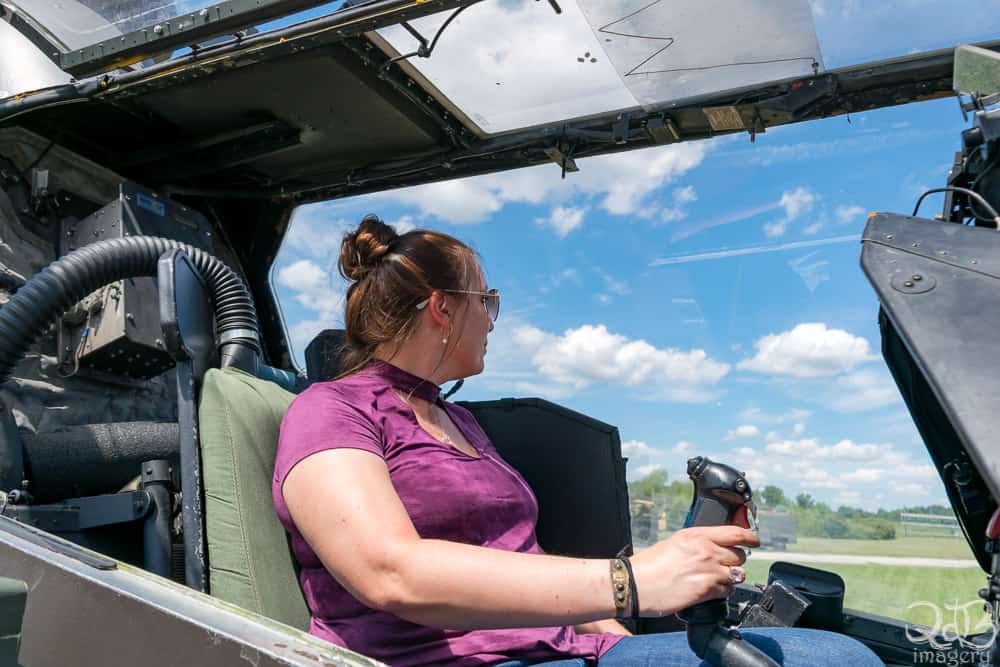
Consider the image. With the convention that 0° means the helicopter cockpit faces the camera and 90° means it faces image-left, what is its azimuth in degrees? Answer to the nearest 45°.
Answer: approximately 270°

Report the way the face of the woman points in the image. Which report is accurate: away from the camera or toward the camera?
away from the camera
